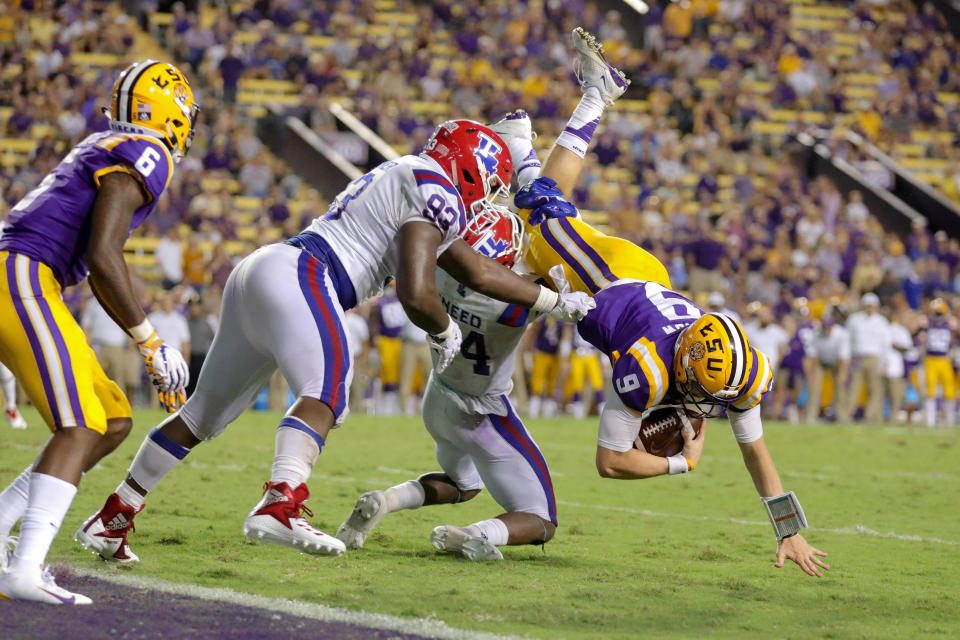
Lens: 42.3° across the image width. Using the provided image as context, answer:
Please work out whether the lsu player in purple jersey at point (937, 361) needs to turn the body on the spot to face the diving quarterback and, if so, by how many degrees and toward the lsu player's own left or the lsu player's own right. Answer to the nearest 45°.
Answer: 0° — they already face them

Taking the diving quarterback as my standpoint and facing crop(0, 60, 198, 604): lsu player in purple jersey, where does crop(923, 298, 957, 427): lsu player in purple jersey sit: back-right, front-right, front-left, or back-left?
back-right

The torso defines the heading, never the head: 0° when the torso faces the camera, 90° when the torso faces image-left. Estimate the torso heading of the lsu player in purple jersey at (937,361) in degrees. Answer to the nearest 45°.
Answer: approximately 0°
